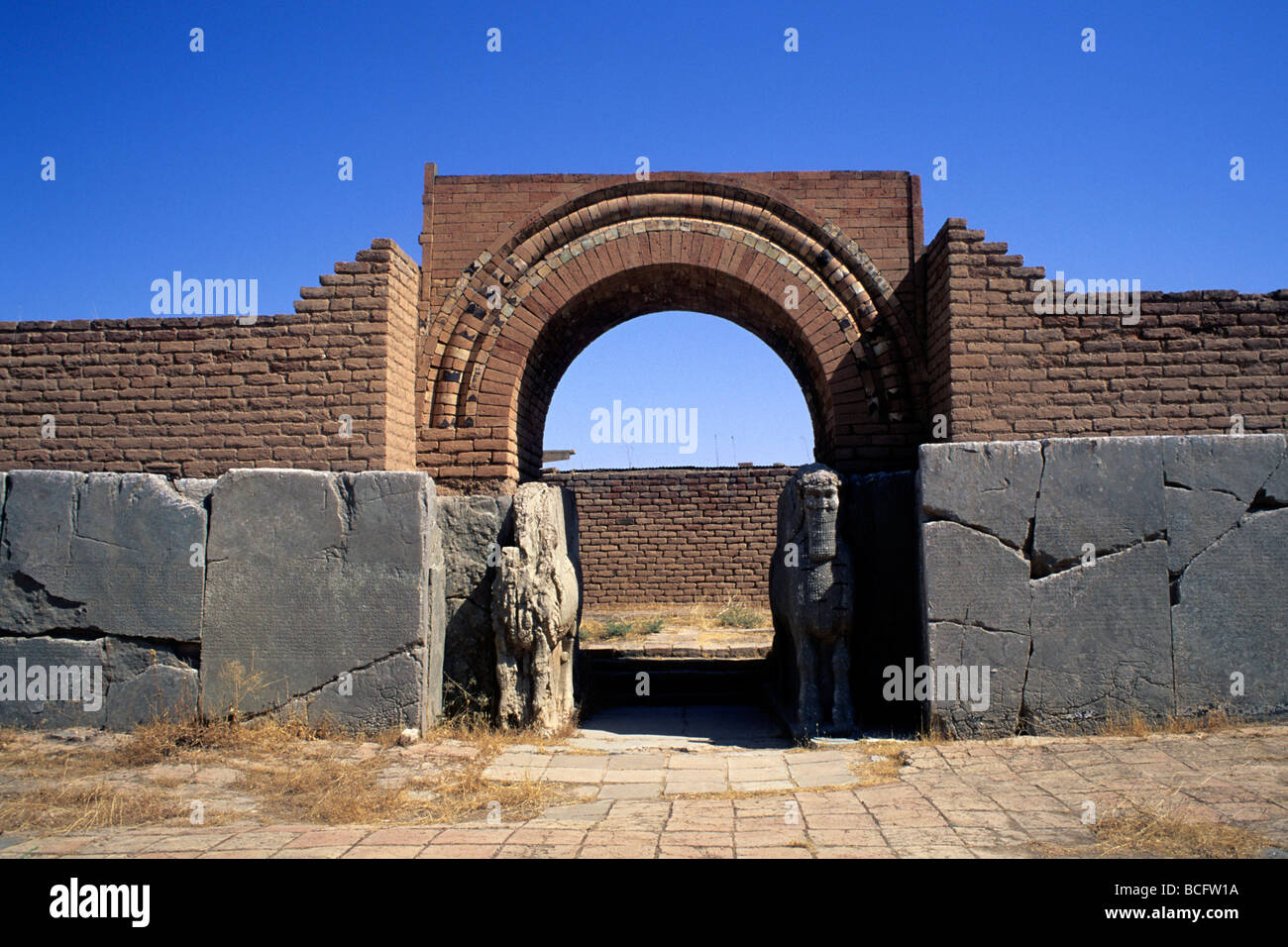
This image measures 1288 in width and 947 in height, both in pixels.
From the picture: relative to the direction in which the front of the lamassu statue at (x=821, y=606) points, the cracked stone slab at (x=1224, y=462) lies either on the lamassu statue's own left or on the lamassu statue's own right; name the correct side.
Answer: on the lamassu statue's own left

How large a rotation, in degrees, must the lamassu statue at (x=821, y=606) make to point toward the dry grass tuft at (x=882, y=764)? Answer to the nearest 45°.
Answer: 0° — it already faces it

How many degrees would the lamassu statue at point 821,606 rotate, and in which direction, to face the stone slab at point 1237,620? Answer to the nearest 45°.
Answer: approximately 90° to its left

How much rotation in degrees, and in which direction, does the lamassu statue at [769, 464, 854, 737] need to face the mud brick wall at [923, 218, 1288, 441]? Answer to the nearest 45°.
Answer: approximately 90° to its left

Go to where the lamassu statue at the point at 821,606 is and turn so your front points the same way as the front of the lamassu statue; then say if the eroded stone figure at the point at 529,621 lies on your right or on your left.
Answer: on your right

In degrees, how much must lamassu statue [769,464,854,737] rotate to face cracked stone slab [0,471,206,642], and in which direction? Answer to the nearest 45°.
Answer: approximately 90° to its right

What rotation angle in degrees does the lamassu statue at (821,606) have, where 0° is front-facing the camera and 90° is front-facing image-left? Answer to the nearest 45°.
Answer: approximately 0°

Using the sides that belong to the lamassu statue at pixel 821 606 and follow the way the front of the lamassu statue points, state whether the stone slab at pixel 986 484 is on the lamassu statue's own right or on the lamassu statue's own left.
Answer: on the lamassu statue's own left
